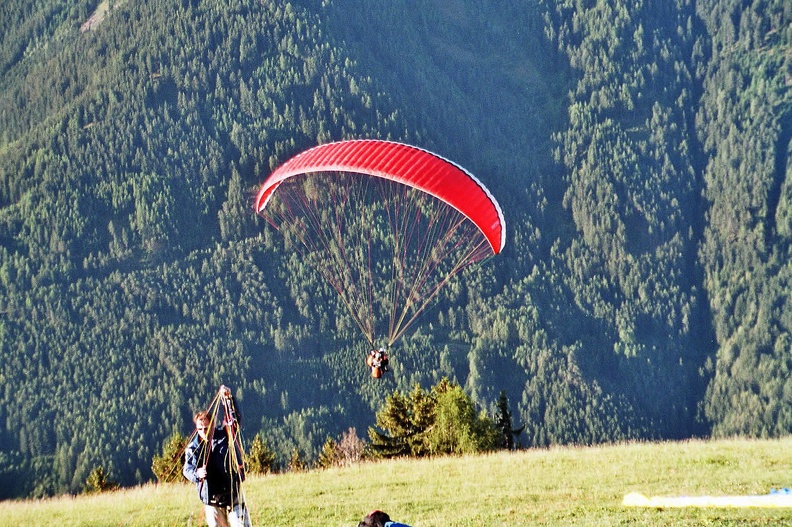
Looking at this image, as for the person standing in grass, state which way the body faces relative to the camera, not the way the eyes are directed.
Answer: toward the camera

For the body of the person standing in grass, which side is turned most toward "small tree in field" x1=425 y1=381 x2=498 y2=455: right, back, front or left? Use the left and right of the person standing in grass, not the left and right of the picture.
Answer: back
